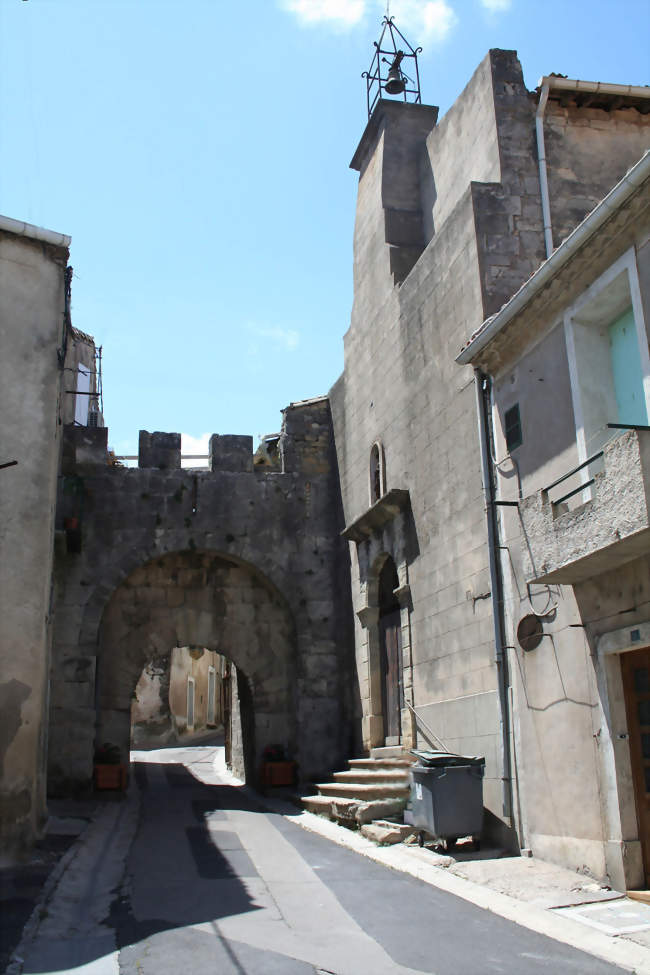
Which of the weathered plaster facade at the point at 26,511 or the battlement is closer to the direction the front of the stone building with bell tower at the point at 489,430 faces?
the weathered plaster facade

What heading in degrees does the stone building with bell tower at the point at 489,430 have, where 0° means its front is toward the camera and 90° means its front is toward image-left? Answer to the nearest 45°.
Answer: approximately 45°

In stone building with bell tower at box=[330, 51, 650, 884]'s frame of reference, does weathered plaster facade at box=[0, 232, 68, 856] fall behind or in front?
in front

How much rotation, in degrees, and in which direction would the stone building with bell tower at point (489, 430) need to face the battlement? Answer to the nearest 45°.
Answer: approximately 90° to its right

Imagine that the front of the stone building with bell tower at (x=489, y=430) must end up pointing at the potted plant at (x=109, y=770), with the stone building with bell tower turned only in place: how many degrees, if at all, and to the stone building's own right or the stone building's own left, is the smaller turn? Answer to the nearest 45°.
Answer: approximately 90° to the stone building's own right
